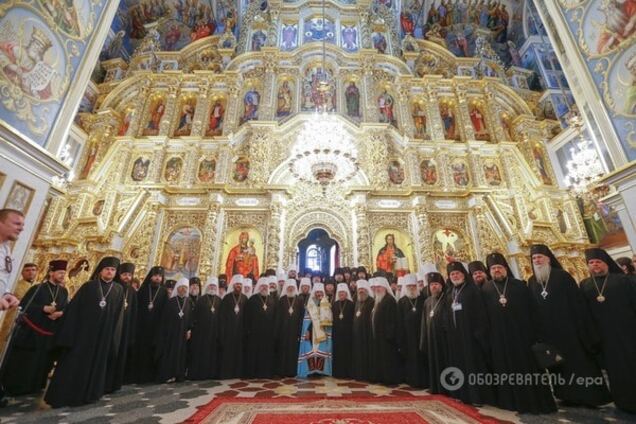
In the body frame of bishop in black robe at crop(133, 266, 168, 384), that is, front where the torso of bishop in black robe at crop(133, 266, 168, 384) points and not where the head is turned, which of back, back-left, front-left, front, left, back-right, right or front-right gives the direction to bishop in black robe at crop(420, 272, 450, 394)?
front-left

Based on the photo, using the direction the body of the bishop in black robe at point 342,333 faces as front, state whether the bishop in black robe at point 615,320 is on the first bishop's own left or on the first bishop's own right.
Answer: on the first bishop's own left

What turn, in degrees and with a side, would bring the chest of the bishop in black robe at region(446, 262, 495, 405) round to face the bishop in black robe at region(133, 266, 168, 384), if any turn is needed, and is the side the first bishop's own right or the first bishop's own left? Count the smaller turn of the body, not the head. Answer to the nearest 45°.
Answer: approximately 45° to the first bishop's own right

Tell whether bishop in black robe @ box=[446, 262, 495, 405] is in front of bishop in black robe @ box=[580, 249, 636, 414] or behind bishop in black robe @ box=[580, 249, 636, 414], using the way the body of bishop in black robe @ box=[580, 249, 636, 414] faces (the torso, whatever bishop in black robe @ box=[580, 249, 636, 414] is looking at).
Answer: in front

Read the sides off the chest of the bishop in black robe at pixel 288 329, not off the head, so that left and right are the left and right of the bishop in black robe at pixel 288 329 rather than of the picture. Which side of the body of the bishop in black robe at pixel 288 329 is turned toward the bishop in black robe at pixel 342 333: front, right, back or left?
left

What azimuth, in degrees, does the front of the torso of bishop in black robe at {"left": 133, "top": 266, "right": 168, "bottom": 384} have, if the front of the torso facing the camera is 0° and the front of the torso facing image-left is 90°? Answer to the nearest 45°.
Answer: approximately 0°

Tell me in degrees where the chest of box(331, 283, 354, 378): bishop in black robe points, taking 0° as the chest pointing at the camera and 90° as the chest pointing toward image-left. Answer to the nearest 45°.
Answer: approximately 0°

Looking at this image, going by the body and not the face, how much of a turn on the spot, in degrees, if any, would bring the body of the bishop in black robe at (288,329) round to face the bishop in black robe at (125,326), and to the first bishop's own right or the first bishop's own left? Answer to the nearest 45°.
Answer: approximately 45° to the first bishop's own right

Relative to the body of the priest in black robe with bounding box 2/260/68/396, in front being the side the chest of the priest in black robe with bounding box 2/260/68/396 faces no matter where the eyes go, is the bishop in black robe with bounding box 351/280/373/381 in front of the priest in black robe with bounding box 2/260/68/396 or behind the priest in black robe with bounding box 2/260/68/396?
in front

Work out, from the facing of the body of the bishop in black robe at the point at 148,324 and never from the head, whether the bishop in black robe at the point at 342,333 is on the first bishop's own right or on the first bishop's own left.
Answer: on the first bishop's own left

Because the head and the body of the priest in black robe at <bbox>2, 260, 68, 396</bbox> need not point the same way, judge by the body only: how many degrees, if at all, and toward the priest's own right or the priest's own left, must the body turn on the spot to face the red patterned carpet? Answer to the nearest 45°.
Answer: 0° — they already face it

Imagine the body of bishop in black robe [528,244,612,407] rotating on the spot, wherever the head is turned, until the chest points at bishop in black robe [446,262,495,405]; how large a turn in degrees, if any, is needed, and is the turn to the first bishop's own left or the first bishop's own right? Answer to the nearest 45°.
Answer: approximately 45° to the first bishop's own right
